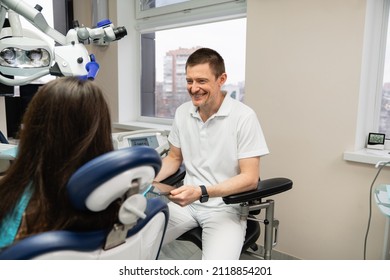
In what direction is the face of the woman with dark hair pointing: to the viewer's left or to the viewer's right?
to the viewer's right

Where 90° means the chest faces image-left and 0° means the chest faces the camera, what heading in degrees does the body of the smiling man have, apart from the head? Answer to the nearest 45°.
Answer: approximately 45°

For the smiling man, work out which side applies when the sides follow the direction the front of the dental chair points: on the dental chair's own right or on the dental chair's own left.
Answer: on the dental chair's own right
